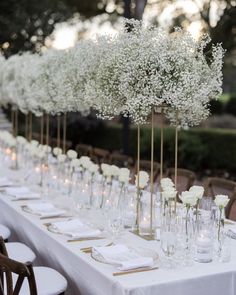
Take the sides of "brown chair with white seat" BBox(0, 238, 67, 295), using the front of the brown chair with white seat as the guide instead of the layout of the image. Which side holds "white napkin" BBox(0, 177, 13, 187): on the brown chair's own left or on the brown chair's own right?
on the brown chair's own left

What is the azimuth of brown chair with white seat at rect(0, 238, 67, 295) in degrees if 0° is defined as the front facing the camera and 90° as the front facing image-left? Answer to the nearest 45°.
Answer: approximately 225°

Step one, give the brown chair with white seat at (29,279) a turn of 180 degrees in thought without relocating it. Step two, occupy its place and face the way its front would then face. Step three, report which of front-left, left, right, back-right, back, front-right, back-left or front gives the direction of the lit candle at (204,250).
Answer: back-left

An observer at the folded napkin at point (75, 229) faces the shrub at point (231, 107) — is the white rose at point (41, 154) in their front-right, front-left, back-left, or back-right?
front-left

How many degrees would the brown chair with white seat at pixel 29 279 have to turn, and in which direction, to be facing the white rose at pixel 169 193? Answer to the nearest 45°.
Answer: approximately 45° to its right

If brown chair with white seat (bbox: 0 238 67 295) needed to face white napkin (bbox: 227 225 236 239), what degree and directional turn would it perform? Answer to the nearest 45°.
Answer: approximately 45° to its right

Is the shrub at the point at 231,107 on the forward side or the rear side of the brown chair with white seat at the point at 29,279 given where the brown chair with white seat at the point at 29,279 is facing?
on the forward side

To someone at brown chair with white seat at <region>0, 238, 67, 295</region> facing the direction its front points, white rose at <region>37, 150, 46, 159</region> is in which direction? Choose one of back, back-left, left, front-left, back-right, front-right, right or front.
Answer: front-left

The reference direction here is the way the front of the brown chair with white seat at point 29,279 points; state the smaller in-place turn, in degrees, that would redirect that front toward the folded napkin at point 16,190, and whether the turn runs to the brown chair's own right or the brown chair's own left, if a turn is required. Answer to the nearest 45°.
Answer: approximately 45° to the brown chair's own left

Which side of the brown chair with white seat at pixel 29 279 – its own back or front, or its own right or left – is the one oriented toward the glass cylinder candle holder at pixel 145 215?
front

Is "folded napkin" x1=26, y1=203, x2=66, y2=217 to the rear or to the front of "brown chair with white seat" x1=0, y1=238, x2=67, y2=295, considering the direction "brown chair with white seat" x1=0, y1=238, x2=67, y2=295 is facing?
to the front

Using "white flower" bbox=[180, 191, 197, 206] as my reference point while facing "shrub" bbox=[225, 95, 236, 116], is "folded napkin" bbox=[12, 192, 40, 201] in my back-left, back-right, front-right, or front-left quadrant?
front-left

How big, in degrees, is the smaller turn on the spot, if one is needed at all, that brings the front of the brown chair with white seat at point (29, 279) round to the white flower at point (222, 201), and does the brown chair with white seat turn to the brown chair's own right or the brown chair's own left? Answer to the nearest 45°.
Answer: approximately 45° to the brown chair's own right

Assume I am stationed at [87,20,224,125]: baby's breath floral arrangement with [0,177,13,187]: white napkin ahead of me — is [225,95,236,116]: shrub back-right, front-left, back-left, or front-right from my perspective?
front-right

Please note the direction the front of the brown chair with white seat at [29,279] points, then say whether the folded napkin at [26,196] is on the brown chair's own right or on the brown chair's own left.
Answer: on the brown chair's own left
